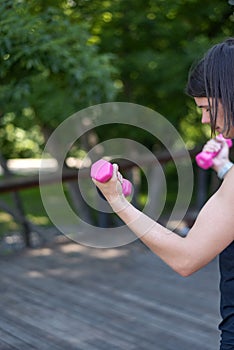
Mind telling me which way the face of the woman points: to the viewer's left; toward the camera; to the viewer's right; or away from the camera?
to the viewer's left

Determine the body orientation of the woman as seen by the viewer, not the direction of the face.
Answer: to the viewer's left

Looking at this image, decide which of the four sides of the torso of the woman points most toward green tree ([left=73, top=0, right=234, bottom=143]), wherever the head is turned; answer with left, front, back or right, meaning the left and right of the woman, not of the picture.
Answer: right
